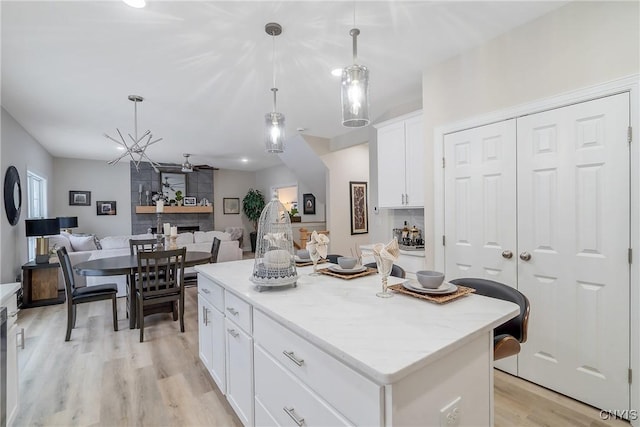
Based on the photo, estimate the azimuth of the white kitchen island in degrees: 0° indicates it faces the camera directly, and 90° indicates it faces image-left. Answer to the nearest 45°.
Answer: approximately 45°

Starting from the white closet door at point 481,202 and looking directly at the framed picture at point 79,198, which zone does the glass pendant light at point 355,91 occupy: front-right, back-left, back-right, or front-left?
front-left

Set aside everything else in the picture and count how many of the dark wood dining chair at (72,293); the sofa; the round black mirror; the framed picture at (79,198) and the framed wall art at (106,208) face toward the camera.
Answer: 3

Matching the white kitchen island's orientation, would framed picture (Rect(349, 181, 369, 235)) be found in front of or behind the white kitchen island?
behind

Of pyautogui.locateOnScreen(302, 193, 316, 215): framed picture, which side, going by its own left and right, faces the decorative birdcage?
front

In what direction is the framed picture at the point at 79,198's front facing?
toward the camera

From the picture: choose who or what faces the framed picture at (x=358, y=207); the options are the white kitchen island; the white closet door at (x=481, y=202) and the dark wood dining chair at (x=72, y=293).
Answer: the dark wood dining chair

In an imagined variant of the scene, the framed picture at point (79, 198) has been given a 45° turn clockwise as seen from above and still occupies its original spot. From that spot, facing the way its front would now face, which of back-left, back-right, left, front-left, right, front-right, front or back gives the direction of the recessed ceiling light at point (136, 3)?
front-left

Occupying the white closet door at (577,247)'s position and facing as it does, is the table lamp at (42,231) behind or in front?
in front

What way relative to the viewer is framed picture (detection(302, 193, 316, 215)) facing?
toward the camera

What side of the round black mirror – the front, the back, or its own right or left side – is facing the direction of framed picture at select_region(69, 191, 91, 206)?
left

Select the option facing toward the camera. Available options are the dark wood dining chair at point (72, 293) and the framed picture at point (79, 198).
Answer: the framed picture

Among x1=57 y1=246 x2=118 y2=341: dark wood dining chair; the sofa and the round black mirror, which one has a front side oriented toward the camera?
the sofa

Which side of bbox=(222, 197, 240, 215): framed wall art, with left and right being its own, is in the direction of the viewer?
front

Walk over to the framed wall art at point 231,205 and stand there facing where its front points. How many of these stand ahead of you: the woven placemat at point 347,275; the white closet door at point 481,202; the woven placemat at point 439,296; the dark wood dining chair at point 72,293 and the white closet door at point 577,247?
5

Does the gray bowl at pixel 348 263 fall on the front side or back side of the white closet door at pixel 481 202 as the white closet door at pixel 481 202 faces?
on the front side
